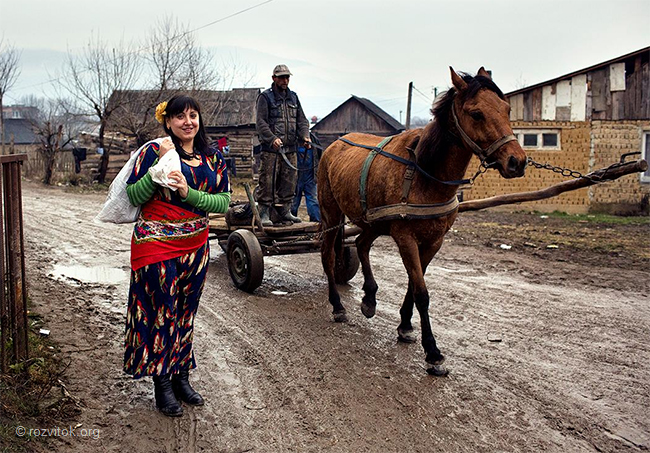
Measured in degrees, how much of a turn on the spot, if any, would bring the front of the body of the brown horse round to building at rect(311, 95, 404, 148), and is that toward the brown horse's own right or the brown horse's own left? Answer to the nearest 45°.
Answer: approximately 135° to the brown horse's own left

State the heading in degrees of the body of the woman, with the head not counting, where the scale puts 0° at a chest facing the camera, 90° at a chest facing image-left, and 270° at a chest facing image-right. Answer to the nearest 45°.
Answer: approximately 315°

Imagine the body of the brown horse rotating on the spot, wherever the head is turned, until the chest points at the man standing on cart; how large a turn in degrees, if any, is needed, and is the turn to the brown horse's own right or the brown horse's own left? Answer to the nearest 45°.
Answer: approximately 180°

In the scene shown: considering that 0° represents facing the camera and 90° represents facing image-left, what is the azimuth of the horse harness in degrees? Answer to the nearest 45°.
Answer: approximately 315°

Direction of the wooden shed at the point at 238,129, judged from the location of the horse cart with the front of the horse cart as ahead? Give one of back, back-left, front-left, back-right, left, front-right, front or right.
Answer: back-left

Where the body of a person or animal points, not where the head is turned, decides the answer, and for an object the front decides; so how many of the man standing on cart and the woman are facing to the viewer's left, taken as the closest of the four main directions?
0

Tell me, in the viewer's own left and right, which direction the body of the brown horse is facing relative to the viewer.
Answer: facing the viewer and to the right of the viewer

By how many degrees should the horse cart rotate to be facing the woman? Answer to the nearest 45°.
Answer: approximately 45° to its right

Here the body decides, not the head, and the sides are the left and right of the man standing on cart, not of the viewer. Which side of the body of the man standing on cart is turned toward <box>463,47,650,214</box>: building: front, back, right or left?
left

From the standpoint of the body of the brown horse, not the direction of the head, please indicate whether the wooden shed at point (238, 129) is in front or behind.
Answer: behind
